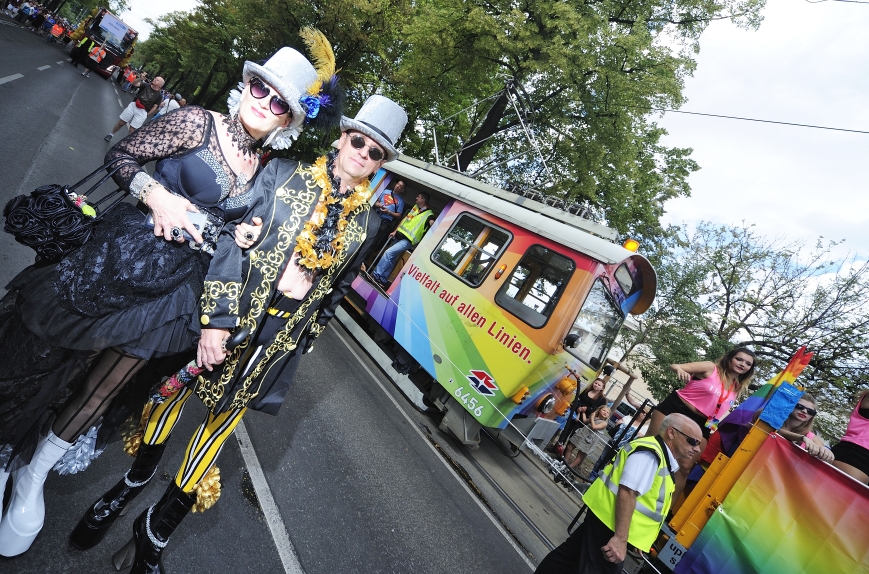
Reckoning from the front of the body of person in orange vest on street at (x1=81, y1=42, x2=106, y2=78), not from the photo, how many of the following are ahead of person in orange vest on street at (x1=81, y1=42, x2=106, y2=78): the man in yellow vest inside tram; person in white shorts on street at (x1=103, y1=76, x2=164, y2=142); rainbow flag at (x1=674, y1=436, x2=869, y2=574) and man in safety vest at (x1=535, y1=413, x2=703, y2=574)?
4

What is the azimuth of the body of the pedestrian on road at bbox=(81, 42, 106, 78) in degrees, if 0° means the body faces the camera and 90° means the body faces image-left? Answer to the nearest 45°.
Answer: approximately 0°

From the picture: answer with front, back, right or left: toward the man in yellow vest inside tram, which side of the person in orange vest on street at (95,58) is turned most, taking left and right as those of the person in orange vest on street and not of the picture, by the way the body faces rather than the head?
front

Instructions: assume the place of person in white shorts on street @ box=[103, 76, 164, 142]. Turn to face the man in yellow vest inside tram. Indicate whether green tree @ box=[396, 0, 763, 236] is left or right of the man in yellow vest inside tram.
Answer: left

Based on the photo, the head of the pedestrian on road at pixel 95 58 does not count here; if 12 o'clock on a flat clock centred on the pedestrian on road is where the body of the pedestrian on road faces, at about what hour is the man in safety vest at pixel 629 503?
The man in safety vest is roughly at 12 o'clock from the pedestrian on road.

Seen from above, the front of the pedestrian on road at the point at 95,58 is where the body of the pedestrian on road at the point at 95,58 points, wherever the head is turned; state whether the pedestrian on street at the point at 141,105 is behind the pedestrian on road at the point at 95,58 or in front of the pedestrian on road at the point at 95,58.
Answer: in front
